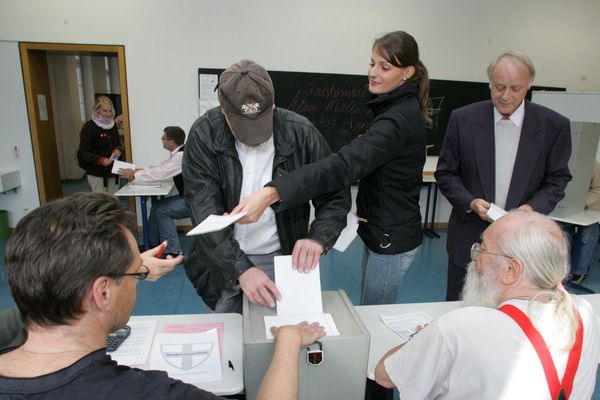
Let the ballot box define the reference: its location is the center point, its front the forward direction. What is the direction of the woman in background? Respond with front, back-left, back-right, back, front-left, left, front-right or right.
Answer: back-right

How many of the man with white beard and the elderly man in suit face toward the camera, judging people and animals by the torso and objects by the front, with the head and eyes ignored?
1

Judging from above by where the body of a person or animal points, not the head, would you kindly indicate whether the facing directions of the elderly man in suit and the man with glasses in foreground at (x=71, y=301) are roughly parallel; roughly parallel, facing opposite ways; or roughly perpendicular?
roughly parallel, facing opposite ways

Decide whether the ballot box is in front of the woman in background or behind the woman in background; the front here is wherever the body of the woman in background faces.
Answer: in front

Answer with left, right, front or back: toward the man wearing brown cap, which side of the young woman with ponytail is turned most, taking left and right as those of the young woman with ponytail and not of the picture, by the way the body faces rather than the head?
front

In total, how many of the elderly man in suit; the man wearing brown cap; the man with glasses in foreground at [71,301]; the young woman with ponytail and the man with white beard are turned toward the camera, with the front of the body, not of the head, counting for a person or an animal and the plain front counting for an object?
2

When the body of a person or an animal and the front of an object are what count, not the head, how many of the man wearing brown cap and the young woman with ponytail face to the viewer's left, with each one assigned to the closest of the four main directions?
1

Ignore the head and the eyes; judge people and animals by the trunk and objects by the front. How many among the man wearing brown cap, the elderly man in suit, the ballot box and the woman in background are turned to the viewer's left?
0

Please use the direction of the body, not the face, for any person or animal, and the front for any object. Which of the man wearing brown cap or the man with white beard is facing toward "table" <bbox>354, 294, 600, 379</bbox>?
the man with white beard

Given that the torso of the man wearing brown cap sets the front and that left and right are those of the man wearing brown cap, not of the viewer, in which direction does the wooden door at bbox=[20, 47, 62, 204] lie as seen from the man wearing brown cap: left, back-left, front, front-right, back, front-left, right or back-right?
back-right

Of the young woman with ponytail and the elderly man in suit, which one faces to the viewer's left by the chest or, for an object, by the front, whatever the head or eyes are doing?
the young woman with ponytail

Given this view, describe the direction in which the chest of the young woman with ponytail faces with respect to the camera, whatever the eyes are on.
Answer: to the viewer's left

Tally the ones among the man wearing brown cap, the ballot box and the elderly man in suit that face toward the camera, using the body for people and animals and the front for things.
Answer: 3
